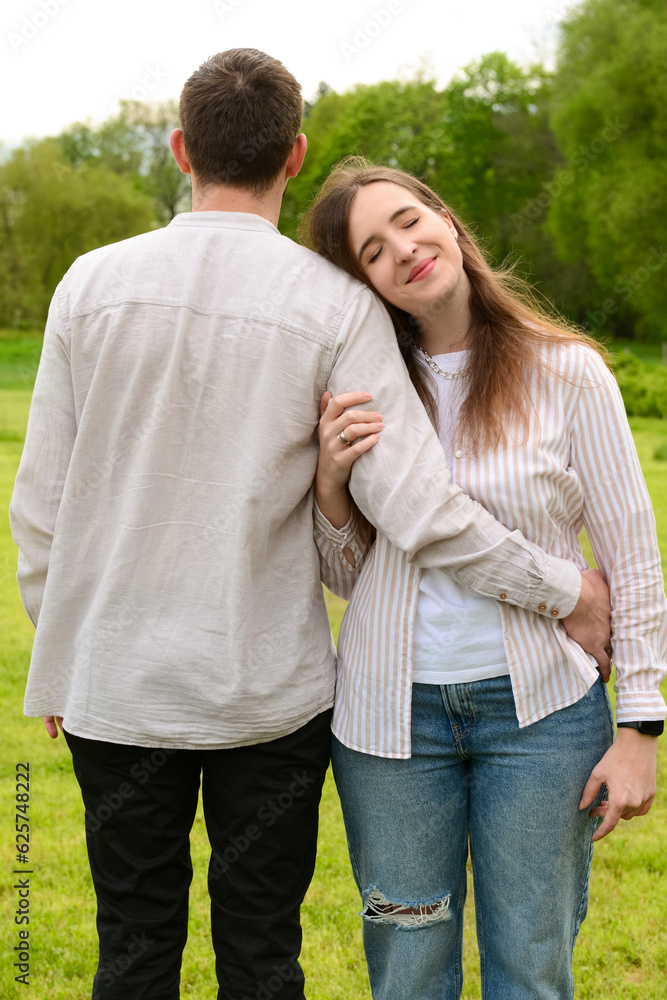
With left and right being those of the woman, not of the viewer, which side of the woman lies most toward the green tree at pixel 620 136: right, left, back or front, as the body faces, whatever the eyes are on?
back

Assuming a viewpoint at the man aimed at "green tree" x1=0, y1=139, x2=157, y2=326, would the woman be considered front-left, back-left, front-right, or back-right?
back-right

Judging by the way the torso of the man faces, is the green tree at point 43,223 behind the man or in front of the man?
in front

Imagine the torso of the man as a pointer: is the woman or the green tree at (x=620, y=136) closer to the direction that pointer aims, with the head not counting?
the green tree

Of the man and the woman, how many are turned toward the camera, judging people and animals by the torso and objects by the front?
1

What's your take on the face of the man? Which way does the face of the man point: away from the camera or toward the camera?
away from the camera

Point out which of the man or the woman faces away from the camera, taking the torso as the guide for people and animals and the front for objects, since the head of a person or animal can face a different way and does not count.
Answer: the man

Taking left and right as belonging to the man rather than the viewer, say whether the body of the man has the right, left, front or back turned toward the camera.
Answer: back

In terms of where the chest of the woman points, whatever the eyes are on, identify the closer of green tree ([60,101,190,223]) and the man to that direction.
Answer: the man

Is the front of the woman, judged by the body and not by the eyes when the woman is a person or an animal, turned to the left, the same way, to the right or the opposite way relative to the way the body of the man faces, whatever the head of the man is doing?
the opposite way

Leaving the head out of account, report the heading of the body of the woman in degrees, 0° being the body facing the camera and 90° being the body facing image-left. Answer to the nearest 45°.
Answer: approximately 0°

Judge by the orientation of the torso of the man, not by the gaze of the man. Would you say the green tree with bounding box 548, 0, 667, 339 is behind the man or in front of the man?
in front

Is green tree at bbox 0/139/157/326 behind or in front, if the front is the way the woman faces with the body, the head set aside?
behind

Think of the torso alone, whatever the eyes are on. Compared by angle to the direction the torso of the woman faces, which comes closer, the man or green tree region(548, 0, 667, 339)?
the man
